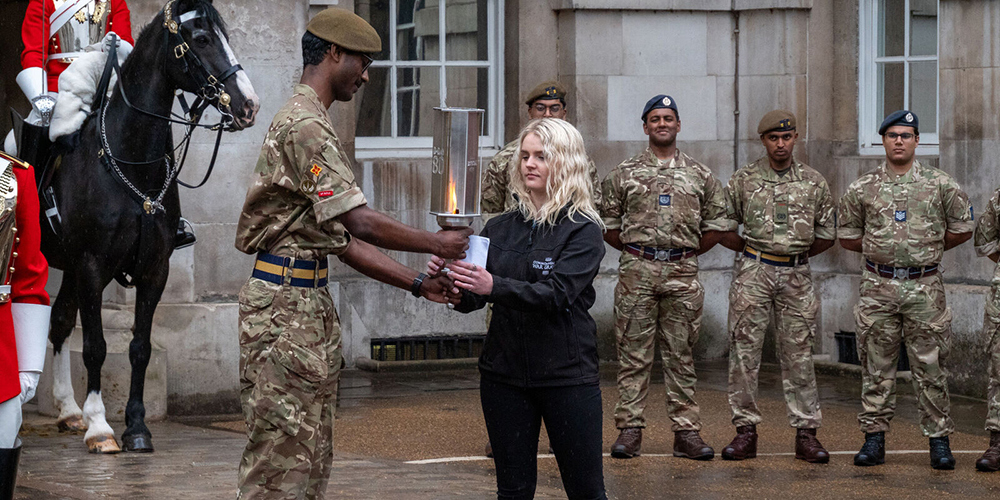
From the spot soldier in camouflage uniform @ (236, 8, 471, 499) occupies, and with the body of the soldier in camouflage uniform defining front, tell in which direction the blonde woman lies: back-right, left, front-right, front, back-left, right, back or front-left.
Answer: front

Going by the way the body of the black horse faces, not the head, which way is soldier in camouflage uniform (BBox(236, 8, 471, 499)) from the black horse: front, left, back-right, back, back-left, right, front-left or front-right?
front-right

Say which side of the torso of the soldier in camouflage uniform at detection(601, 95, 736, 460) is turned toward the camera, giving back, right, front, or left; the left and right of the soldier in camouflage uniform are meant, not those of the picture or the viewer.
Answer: front

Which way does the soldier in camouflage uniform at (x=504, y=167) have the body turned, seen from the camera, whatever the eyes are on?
toward the camera

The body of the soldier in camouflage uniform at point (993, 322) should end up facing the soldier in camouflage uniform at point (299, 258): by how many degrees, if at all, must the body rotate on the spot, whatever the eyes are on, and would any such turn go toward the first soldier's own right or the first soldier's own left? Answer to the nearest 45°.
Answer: approximately 45° to the first soldier's own right

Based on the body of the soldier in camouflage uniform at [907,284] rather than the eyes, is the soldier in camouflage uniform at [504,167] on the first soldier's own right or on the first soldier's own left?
on the first soldier's own right

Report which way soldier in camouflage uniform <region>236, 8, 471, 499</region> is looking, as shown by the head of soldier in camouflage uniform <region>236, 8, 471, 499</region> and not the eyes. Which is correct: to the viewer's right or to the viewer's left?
to the viewer's right

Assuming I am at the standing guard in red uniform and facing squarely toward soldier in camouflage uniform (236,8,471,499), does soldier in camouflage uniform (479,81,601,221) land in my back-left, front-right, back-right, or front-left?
front-left

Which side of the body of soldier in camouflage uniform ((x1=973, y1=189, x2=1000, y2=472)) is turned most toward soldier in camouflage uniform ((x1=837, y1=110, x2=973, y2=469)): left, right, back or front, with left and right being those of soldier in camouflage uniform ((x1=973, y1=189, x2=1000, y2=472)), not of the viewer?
right

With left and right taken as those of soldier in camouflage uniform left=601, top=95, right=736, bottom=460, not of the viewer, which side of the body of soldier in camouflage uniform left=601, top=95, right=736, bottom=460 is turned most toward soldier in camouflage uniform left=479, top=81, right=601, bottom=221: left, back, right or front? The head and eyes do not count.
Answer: right

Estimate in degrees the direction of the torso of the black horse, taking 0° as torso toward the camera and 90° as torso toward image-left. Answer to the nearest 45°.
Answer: approximately 315°
